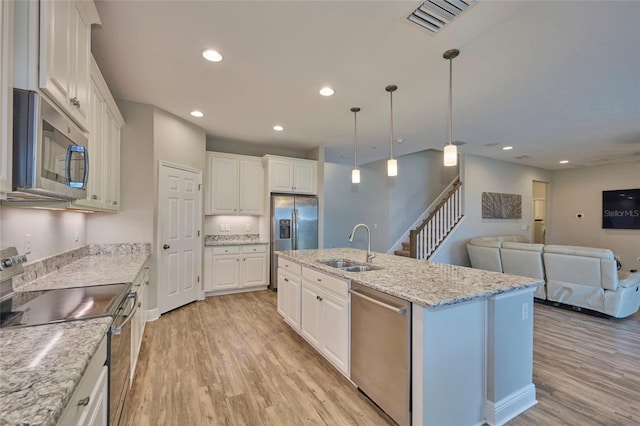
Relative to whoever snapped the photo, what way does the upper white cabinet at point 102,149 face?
facing to the right of the viewer

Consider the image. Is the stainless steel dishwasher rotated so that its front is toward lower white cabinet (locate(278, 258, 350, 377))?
no

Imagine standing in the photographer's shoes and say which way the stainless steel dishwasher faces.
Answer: facing the viewer and to the left of the viewer

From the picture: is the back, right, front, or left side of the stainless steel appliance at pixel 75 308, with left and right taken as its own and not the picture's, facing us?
right

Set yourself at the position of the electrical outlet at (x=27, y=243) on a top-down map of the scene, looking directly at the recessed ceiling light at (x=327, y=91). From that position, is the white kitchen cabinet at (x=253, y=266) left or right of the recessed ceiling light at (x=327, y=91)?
left

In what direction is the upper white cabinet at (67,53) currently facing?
to the viewer's right

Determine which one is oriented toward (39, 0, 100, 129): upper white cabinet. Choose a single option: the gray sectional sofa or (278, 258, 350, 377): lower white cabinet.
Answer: the lower white cabinet

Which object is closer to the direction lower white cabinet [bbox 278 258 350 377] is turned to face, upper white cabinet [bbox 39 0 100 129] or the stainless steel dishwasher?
the upper white cabinet

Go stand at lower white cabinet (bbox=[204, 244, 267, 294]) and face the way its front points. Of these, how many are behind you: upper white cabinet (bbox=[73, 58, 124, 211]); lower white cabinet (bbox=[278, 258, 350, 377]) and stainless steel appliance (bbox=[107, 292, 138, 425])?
0

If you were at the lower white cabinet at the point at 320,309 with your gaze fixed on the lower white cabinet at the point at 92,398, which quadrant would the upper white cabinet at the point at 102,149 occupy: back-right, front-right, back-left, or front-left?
front-right

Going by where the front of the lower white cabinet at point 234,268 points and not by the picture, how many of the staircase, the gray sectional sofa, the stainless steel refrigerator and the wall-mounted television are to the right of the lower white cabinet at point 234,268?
0

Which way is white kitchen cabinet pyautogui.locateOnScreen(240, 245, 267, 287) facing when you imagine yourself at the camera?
facing the viewer

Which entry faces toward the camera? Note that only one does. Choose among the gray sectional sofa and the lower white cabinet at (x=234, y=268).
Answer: the lower white cabinet

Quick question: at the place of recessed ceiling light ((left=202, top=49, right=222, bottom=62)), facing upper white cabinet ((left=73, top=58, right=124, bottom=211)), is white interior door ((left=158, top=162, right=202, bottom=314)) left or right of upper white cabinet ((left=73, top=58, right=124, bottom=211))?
right

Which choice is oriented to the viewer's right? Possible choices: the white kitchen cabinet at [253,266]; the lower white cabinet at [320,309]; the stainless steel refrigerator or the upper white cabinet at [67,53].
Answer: the upper white cabinet

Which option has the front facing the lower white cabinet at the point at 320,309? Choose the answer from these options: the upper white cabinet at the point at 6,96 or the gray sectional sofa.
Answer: the upper white cabinet

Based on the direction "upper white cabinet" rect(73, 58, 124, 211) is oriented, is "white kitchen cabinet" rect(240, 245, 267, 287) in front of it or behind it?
in front

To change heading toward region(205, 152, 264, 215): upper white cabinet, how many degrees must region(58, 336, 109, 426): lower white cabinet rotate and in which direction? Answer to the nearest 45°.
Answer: approximately 45° to its left

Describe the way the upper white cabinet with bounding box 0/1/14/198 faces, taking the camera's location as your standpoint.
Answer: facing to the right of the viewer

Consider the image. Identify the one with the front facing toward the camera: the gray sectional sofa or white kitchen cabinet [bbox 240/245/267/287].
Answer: the white kitchen cabinet
